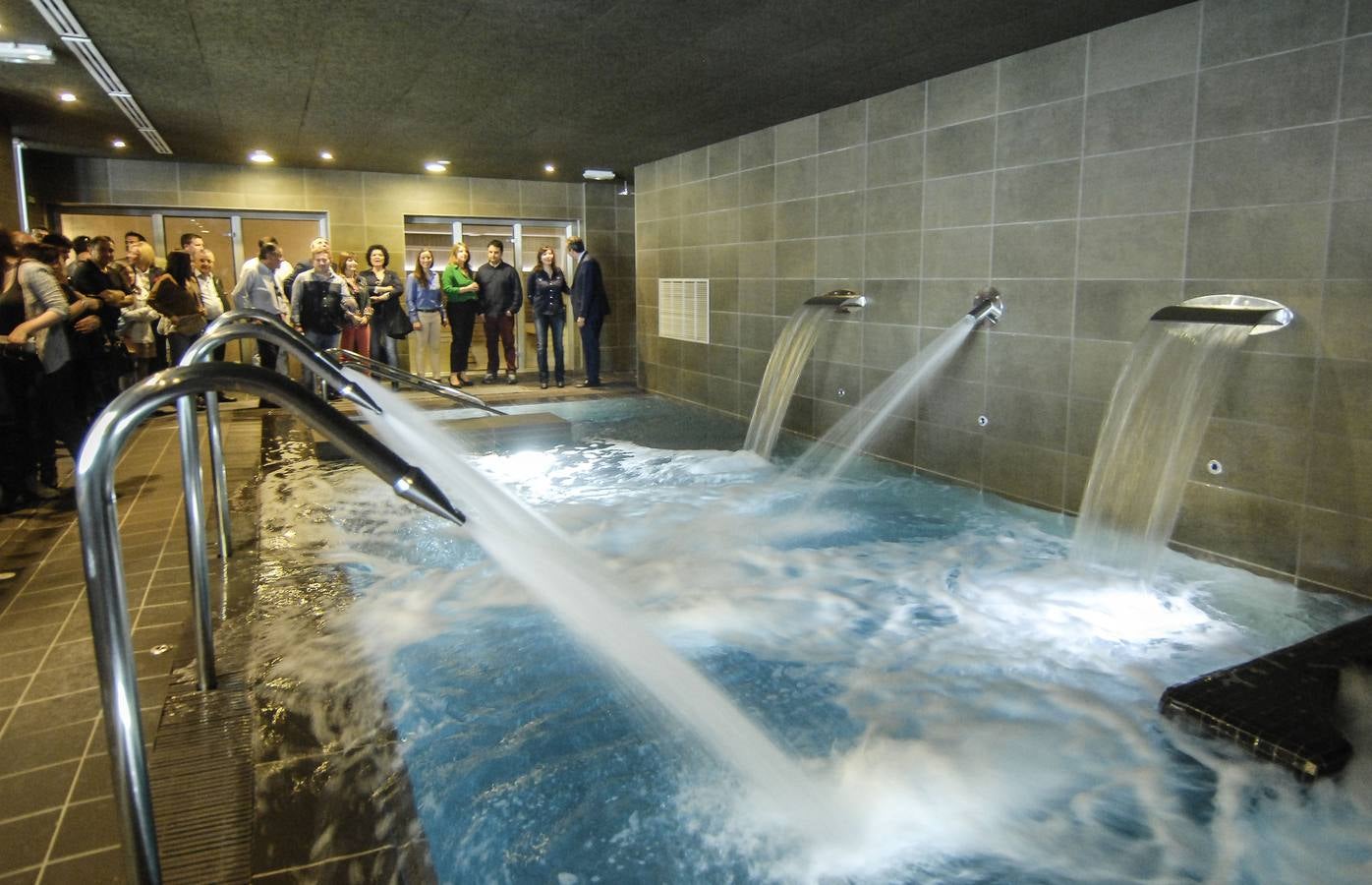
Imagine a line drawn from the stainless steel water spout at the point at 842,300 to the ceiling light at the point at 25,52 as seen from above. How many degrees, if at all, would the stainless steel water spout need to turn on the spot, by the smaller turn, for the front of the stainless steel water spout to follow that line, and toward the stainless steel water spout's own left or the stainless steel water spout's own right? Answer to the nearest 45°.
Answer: approximately 45° to the stainless steel water spout's own left

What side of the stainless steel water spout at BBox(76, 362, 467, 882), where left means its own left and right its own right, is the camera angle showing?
right

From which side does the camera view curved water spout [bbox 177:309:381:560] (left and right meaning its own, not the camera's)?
right

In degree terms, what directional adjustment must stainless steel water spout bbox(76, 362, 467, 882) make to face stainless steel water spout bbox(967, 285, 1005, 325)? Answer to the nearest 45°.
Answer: approximately 45° to its left

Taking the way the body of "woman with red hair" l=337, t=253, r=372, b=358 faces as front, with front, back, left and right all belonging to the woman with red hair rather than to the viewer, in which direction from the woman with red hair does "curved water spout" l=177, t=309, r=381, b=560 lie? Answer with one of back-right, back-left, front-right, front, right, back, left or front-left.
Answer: front-right

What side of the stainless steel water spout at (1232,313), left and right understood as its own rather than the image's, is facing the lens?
left

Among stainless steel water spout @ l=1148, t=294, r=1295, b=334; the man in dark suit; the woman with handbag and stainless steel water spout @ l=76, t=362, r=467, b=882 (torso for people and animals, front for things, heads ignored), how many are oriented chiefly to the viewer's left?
2

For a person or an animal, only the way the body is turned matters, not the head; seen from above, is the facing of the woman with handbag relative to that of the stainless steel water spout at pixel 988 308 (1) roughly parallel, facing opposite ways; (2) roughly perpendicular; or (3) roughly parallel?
roughly perpendicular

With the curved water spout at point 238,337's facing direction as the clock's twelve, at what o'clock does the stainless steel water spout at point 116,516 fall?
The stainless steel water spout is roughly at 3 o'clock from the curved water spout.

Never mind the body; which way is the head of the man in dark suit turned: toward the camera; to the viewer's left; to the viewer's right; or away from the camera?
to the viewer's left

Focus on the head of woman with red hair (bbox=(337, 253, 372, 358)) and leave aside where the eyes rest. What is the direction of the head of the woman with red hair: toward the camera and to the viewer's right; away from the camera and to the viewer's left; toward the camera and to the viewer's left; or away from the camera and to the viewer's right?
toward the camera and to the viewer's right

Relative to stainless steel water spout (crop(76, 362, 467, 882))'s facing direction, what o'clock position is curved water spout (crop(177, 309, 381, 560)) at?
The curved water spout is roughly at 9 o'clock from the stainless steel water spout.

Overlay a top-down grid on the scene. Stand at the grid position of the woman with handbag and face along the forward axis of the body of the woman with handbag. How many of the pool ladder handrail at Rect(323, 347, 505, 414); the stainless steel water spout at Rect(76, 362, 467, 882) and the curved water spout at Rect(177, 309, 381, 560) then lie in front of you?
3

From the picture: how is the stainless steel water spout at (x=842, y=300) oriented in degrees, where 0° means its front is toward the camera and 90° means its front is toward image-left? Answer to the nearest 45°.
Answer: approximately 90°
